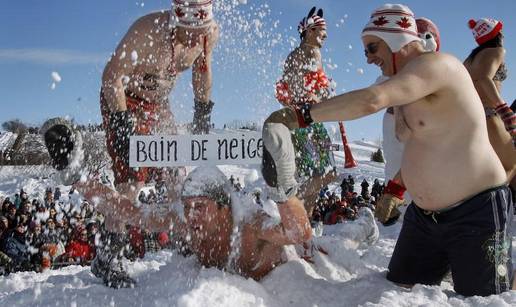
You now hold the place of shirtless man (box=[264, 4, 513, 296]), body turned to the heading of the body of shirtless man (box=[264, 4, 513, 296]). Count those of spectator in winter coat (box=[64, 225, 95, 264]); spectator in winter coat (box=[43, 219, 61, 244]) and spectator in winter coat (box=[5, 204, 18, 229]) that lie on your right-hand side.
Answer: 3

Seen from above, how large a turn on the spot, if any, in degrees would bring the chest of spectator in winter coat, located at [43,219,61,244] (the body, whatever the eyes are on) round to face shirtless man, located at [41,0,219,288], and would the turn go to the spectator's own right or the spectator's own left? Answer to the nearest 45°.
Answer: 0° — they already face them

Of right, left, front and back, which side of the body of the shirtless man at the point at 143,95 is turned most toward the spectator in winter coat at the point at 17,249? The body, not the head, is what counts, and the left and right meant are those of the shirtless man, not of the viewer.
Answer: back

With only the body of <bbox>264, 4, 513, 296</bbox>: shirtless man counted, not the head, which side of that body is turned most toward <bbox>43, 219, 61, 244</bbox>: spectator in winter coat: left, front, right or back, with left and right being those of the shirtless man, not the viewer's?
right

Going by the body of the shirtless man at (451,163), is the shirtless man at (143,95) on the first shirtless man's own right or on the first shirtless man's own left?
on the first shirtless man's own right

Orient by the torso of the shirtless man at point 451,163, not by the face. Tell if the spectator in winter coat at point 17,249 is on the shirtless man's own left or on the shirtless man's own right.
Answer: on the shirtless man's own right

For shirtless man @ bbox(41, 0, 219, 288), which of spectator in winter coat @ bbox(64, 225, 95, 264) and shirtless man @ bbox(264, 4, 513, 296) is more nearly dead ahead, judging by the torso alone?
the shirtless man

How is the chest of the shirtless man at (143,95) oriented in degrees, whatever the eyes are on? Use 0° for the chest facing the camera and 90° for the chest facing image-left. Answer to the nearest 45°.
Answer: approximately 315°

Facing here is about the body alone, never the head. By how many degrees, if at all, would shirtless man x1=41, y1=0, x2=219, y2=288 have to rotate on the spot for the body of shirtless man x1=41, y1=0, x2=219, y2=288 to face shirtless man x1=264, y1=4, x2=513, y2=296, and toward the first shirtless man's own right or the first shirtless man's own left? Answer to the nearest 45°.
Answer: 0° — they already face them
